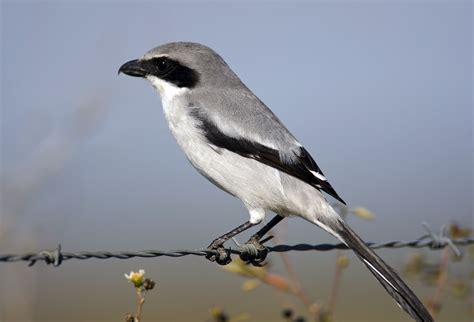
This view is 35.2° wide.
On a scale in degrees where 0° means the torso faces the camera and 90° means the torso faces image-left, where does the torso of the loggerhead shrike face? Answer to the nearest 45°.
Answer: approximately 90°
